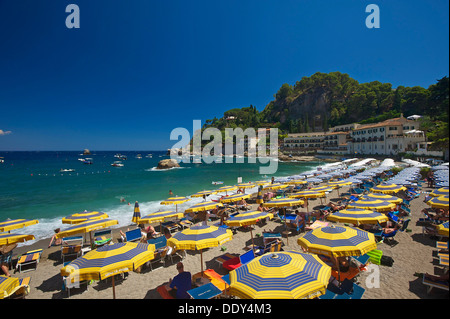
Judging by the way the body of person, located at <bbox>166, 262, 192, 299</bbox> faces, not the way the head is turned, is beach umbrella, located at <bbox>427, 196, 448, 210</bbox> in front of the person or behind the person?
behind

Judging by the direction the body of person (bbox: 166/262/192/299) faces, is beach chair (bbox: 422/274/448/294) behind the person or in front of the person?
behind
